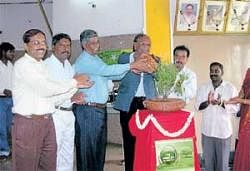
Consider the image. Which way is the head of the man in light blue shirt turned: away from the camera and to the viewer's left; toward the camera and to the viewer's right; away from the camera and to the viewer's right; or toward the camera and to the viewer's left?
toward the camera and to the viewer's right

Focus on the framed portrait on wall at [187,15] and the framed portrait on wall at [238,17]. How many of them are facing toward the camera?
2

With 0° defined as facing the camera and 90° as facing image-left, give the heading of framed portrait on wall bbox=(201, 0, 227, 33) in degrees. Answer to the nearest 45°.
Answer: approximately 0°

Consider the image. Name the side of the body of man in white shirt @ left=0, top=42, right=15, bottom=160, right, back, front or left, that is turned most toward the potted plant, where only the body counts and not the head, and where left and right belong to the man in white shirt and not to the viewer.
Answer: front

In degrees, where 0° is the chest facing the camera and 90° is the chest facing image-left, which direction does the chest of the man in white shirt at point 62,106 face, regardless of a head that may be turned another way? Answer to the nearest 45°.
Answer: approximately 315°

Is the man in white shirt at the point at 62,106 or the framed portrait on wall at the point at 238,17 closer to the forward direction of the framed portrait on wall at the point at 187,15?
the man in white shirt

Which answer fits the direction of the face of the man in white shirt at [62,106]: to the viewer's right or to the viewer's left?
to the viewer's right

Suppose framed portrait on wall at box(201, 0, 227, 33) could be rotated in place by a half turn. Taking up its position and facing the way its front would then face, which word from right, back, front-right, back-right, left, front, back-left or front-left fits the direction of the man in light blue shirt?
back-left

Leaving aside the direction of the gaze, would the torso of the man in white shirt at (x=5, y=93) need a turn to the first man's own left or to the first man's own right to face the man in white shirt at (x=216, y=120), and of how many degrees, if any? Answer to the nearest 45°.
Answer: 0° — they already face them

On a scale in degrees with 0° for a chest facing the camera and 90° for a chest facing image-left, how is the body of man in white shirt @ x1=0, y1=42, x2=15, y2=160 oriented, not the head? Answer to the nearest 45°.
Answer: approximately 315°
